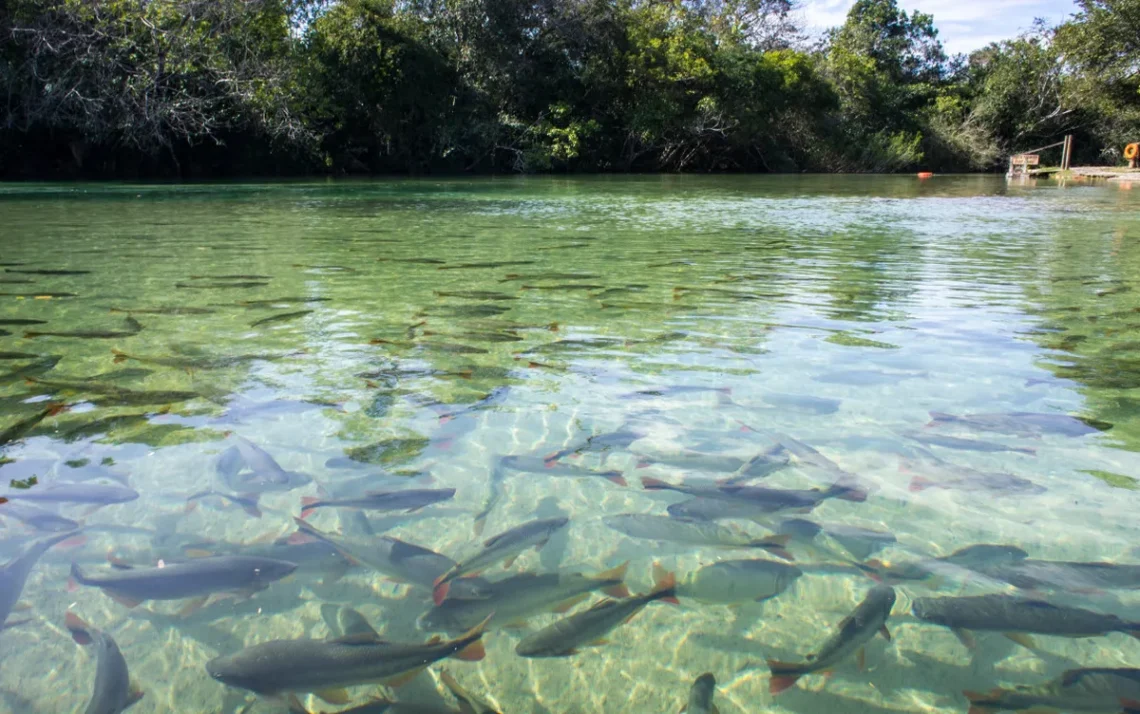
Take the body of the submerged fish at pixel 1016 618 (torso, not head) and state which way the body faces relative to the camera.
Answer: to the viewer's left

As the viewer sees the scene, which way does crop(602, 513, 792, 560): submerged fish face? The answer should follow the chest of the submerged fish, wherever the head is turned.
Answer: to the viewer's left

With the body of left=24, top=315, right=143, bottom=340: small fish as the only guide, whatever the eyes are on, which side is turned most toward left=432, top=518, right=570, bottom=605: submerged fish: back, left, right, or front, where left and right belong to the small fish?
left

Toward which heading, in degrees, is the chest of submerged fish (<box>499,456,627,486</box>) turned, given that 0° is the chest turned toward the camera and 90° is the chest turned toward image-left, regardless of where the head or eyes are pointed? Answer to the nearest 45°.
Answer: approximately 90°

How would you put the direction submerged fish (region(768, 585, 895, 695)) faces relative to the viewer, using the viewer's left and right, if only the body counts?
facing away from the viewer and to the right of the viewer

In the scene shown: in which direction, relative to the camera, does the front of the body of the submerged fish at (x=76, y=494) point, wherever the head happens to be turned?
to the viewer's right

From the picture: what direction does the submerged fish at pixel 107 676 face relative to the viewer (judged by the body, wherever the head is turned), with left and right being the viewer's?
facing the viewer

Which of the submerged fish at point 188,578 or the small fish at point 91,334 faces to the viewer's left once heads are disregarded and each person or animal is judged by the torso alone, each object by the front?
the small fish

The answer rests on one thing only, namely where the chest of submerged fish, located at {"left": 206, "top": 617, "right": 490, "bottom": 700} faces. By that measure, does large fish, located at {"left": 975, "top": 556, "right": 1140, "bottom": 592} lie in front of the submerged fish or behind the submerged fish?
behind

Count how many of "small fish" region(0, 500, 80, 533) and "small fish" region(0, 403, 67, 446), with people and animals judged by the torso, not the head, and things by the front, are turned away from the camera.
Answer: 0

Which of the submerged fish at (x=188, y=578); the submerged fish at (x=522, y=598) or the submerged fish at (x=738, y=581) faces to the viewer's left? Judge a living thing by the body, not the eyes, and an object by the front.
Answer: the submerged fish at (x=522, y=598)

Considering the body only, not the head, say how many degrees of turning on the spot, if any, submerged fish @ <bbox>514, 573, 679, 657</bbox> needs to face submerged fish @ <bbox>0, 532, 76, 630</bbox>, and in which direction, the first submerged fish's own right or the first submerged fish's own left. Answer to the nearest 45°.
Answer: approximately 45° to the first submerged fish's own right
